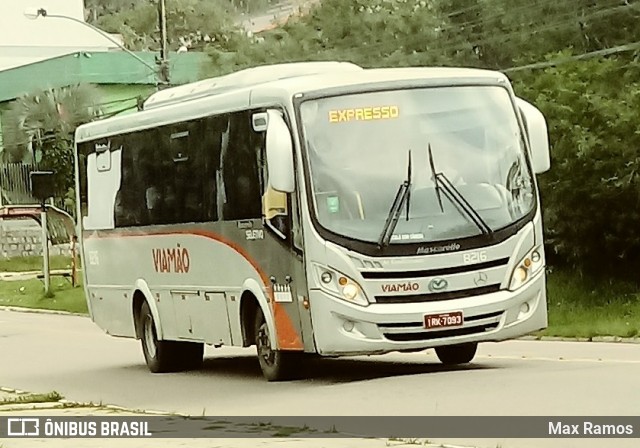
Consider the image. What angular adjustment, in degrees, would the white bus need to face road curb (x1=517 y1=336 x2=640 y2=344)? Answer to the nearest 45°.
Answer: approximately 90° to its left

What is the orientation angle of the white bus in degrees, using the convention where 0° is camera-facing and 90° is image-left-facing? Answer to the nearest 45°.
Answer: approximately 315°

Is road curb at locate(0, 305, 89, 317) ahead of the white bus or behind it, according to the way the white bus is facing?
behind
